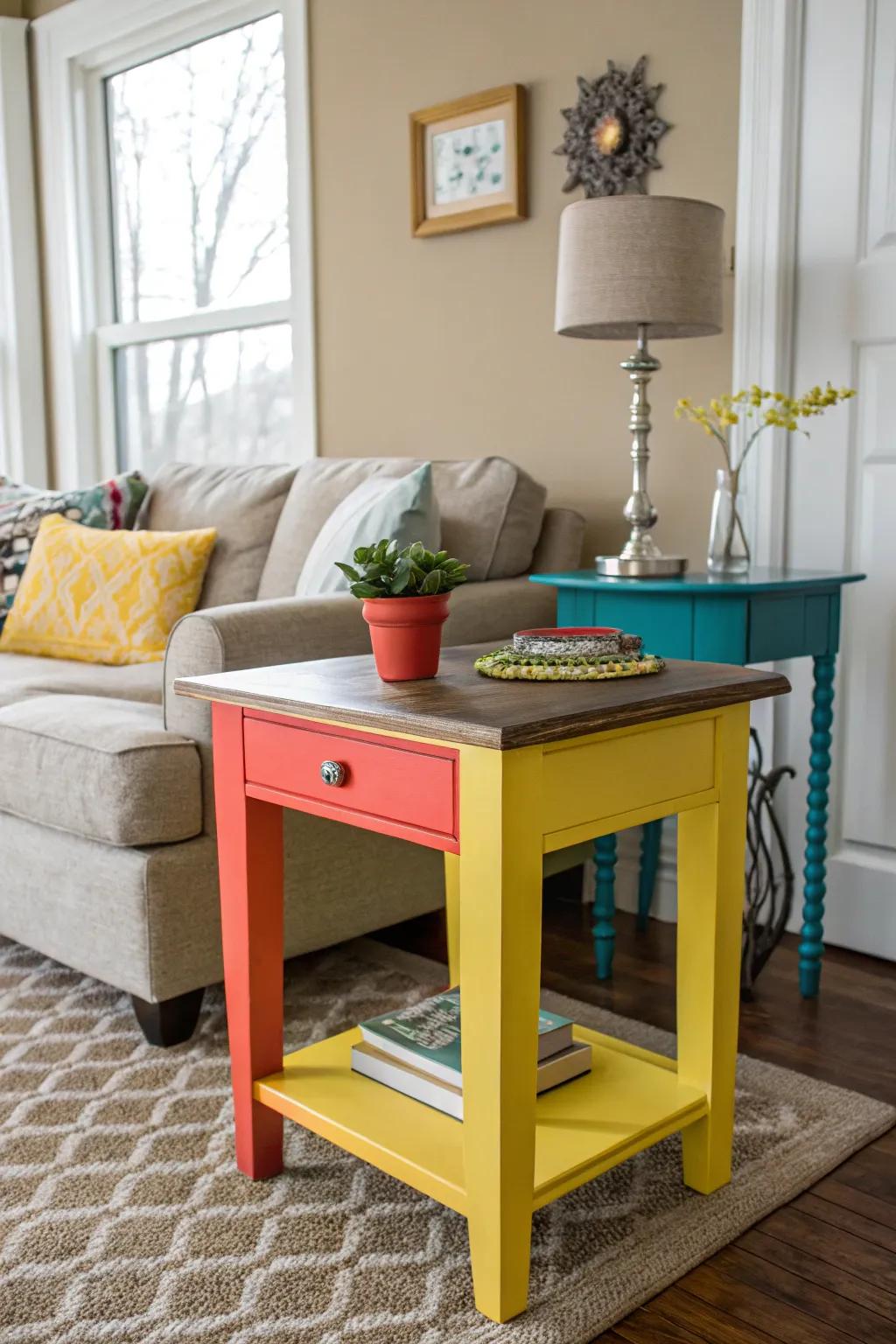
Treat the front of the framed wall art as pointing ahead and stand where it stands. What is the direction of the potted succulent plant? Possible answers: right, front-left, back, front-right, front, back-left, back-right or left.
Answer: front-left

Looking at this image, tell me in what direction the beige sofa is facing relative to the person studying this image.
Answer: facing the viewer and to the left of the viewer

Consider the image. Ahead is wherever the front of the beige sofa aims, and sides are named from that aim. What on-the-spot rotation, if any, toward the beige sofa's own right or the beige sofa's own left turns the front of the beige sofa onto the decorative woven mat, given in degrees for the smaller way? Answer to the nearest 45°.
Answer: approximately 90° to the beige sofa's own left

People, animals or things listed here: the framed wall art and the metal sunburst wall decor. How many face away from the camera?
0

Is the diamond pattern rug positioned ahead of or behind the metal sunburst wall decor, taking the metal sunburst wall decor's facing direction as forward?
ahead

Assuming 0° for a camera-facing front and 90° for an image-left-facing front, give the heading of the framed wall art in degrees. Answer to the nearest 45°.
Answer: approximately 45°

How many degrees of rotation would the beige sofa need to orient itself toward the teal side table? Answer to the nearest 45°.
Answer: approximately 135° to its left

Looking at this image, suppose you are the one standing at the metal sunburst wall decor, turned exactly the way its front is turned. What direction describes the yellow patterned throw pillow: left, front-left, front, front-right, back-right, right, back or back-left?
front-right

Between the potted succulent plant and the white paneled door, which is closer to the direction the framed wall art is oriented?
the potted succulent plant
